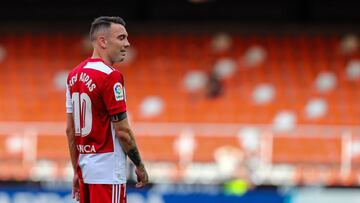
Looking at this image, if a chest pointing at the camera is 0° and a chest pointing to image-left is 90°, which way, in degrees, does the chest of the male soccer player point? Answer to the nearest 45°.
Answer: approximately 225°

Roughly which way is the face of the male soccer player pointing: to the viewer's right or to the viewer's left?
to the viewer's right
